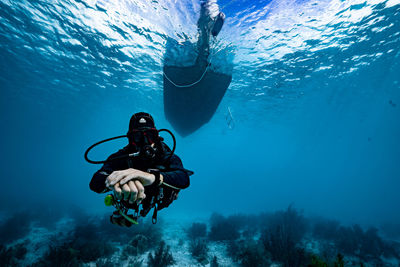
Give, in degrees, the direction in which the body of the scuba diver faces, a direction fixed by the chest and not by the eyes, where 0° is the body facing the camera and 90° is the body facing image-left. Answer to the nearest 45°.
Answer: approximately 0°

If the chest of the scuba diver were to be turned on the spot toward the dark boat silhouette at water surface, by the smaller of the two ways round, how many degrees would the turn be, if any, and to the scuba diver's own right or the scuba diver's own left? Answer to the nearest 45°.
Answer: approximately 135° to the scuba diver's own left
